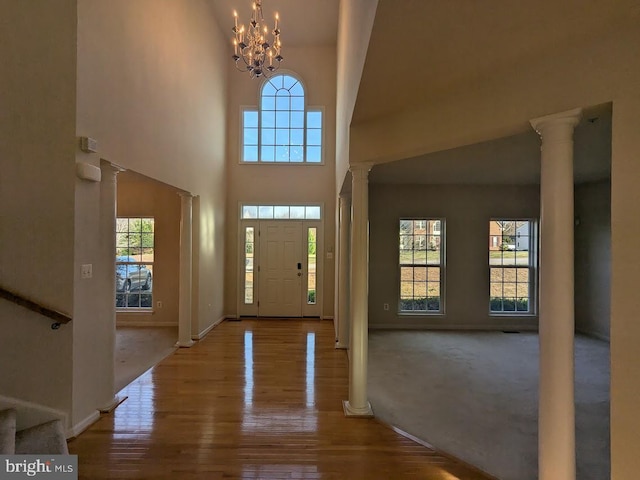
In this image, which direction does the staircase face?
to the viewer's right

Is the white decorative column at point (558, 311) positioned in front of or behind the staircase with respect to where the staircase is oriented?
in front

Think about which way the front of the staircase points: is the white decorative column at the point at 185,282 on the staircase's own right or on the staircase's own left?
on the staircase's own left

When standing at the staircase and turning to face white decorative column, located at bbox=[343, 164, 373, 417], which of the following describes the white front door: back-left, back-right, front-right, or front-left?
front-left

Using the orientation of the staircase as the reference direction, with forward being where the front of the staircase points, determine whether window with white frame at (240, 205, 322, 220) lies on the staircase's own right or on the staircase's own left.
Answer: on the staircase's own left

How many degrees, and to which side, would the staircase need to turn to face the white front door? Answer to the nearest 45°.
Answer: approximately 45° to its left
